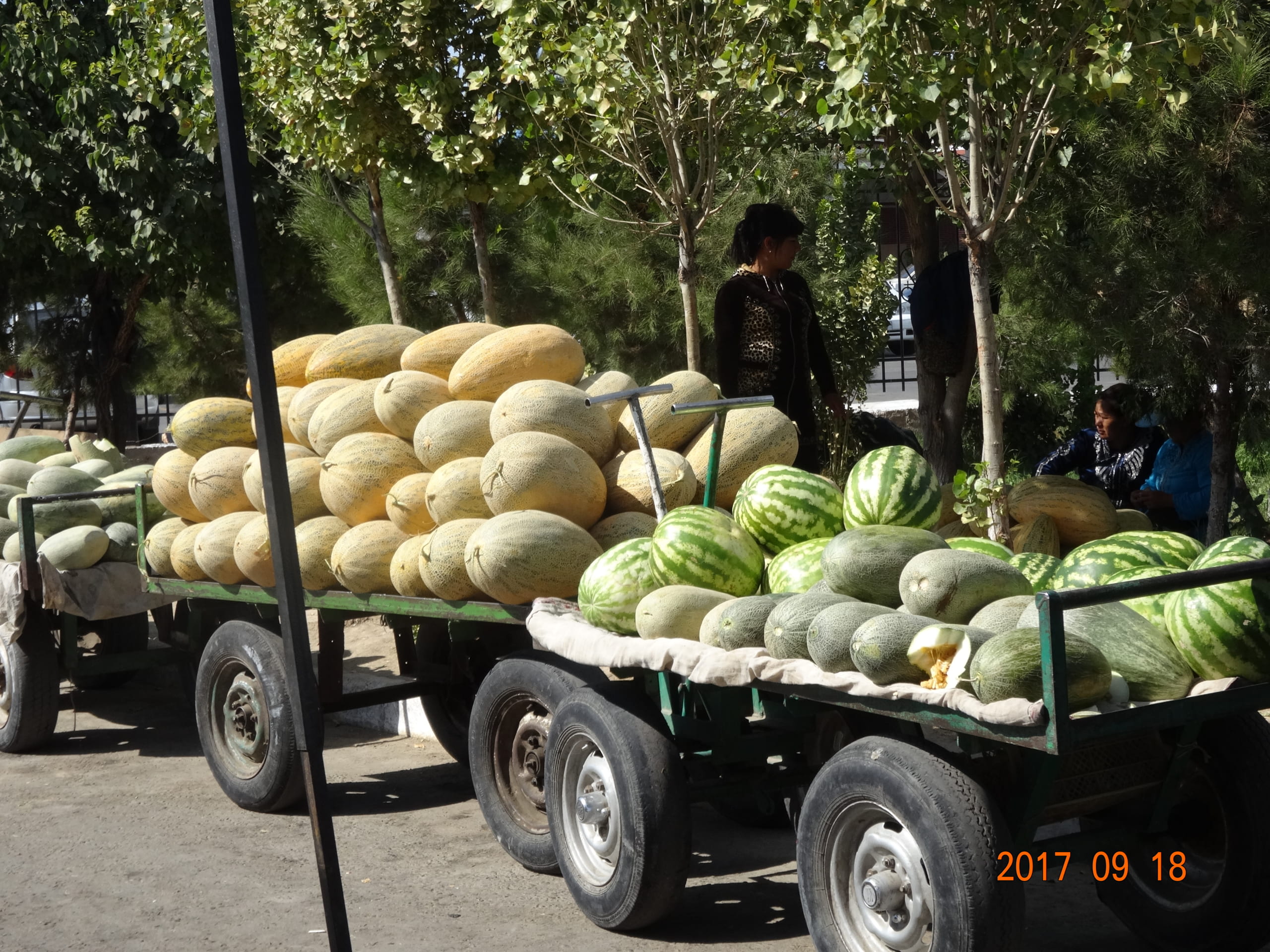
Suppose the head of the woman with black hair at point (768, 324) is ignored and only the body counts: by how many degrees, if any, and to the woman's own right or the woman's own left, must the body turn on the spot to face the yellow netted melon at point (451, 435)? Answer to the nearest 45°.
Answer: approximately 90° to the woman's own right

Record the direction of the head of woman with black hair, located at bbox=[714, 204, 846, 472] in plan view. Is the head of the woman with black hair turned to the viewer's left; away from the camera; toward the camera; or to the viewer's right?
to the viewer's right

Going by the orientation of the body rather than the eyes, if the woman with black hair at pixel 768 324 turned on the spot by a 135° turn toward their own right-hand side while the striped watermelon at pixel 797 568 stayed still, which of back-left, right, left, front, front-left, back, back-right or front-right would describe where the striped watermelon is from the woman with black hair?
left

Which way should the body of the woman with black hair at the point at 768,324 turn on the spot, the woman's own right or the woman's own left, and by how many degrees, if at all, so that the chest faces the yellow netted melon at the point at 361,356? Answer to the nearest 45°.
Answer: approximately 135° to the woman's own right

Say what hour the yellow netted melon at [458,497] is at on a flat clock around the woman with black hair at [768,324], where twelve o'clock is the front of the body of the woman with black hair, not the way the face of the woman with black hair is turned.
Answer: The yellow netted melon is roughly at 3 o'clock from the woman with black hair.

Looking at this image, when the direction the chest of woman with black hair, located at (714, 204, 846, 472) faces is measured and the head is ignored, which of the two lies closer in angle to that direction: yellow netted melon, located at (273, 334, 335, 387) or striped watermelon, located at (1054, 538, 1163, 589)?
the striped watermelon

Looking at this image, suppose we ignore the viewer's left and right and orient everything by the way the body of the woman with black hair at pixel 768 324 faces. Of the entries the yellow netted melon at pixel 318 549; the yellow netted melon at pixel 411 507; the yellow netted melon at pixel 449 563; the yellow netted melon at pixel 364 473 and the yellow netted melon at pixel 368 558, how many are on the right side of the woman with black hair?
5

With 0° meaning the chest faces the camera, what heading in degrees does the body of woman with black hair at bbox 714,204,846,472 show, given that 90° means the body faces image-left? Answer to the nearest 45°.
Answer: approximately 315°
